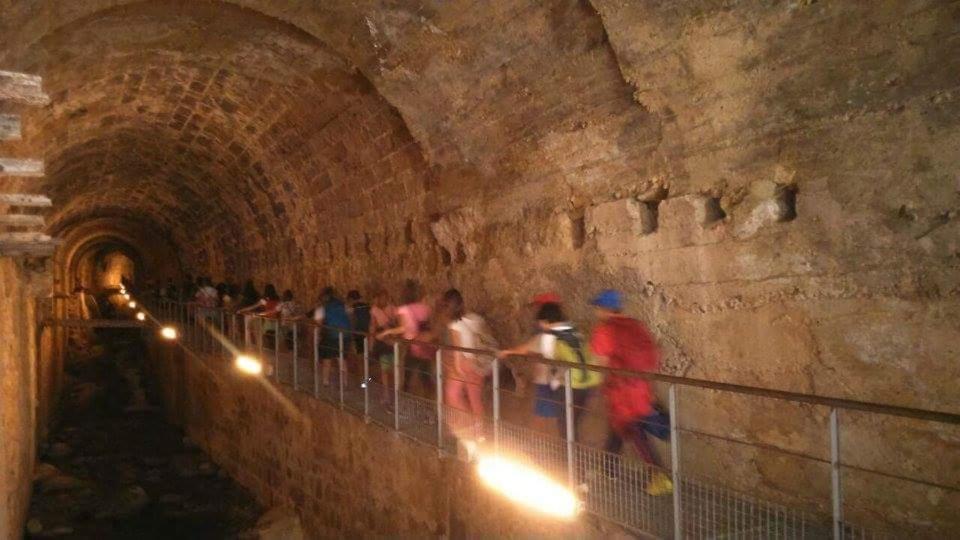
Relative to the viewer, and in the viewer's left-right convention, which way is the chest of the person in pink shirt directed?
facing away from the viewer and to the left of the viewer

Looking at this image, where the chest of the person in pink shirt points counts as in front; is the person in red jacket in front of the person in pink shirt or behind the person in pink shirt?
behind
